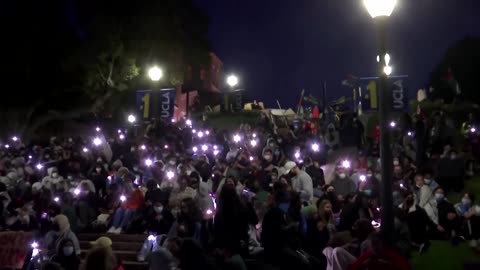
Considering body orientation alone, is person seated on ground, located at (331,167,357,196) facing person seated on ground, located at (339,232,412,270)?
yes

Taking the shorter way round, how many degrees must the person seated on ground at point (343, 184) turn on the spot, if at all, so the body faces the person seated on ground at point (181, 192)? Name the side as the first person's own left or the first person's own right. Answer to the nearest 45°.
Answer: approximately 45° to the first person's own right

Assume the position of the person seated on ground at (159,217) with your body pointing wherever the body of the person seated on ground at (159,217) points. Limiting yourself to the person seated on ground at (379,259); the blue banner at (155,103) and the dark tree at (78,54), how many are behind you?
2

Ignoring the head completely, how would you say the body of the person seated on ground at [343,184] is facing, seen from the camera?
toward the camera

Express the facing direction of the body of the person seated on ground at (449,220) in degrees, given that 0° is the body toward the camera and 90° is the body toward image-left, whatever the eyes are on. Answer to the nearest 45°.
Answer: approximately 45°

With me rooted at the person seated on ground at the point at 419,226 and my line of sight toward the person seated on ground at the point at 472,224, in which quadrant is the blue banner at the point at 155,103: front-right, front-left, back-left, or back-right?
back-left

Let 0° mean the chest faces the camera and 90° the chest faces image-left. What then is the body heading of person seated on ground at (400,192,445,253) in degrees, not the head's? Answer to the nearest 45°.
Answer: approximately 45°

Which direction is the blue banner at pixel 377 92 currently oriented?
toward the camera

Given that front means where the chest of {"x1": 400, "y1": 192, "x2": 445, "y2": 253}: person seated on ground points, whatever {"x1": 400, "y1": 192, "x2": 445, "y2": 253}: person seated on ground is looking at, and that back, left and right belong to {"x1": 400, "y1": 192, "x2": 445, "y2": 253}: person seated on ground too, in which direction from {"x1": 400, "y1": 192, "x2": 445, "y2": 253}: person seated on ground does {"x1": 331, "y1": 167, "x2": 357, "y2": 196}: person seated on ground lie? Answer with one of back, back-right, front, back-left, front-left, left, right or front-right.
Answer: right
